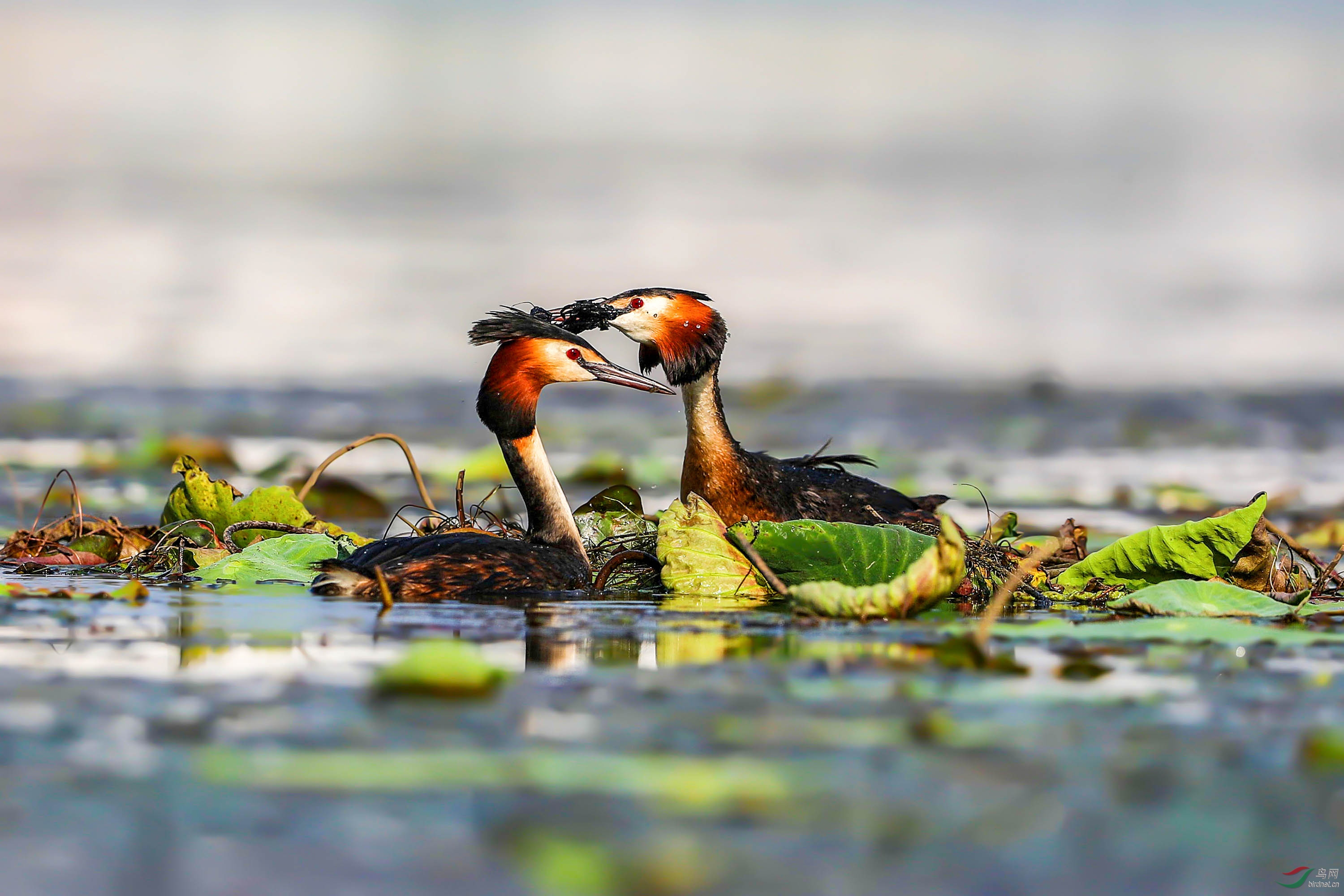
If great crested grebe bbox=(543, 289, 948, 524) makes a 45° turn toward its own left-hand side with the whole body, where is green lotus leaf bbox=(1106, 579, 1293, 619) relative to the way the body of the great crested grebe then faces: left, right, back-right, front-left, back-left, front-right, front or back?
left

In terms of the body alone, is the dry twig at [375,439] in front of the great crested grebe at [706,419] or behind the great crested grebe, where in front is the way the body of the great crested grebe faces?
in front

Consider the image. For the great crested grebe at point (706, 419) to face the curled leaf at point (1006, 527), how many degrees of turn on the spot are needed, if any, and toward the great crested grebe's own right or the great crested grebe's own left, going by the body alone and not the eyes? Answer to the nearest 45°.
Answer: approximately 180°

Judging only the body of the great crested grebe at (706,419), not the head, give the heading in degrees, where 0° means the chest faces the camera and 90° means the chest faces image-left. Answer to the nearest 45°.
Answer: approximately 90°

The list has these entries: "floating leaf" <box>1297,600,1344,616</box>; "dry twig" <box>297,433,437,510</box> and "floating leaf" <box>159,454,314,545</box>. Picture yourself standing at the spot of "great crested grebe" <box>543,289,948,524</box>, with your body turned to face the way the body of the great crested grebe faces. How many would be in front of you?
2

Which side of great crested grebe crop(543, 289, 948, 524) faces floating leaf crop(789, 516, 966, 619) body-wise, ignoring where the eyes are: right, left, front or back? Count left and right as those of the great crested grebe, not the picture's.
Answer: left

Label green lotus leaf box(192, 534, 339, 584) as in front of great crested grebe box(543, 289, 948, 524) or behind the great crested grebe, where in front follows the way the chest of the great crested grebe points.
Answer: in front

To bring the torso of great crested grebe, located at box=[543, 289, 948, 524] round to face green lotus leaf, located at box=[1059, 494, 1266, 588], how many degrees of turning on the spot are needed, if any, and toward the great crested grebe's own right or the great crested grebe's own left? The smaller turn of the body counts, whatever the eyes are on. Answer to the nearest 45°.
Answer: approximately 135° to the great crested grebe's own left

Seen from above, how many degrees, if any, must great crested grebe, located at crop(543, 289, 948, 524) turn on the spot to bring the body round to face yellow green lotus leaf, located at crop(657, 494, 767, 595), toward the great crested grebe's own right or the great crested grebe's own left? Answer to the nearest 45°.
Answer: approximately 90° to the great crested grebe's own left

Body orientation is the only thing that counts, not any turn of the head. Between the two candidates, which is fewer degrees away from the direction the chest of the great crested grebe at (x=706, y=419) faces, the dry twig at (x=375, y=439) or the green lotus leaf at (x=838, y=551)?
the dry twig

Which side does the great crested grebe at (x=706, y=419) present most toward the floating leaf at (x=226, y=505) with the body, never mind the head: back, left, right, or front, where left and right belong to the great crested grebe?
front

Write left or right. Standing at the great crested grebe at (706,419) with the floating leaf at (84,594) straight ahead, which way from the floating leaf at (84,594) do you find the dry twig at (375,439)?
right

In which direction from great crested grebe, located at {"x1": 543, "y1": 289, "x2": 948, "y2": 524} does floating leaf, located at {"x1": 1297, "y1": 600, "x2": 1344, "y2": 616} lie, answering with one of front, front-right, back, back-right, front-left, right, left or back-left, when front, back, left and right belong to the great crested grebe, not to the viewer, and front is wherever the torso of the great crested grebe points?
back-left

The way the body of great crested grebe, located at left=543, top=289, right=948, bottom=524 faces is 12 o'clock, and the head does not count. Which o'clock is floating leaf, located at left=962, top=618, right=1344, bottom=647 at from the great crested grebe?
The floating leaf is roughly at 8 o'clock from the great crested grebe.
